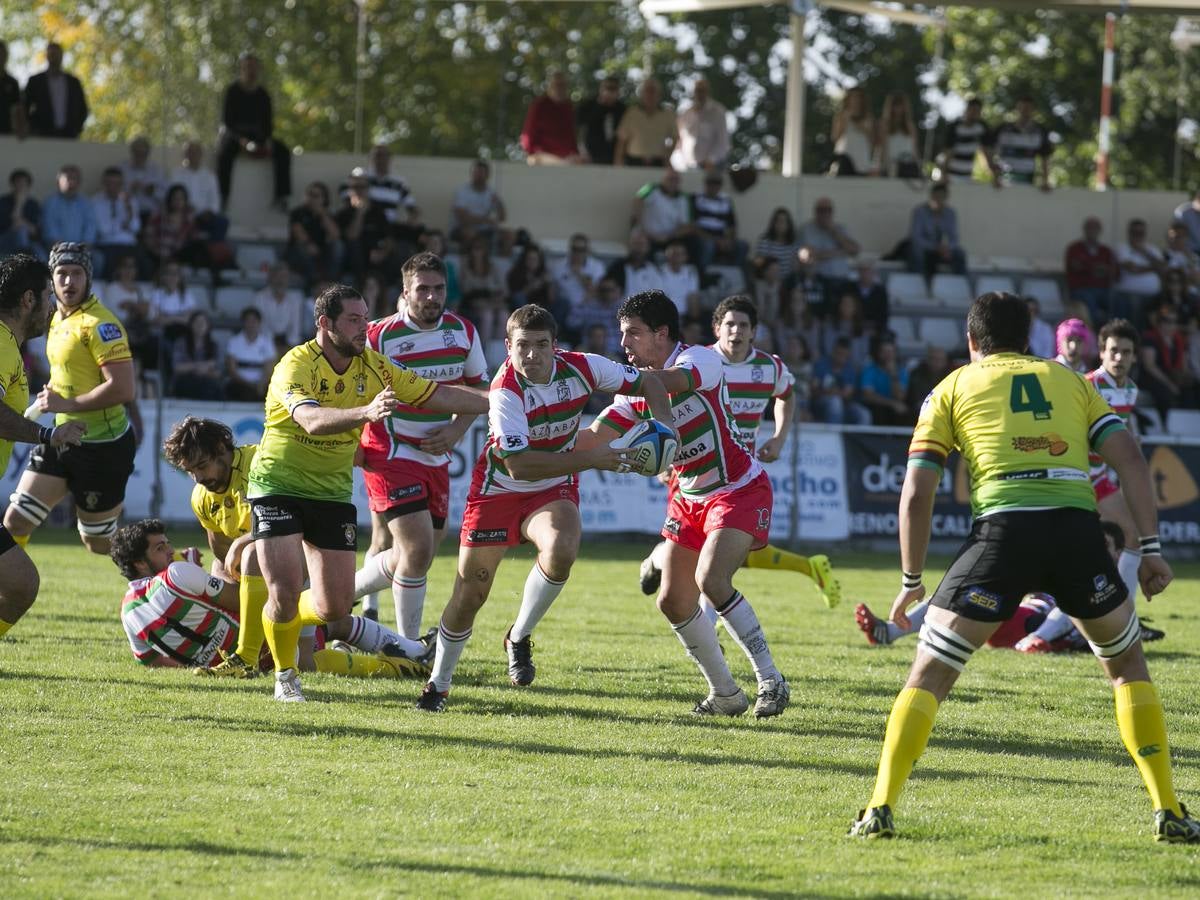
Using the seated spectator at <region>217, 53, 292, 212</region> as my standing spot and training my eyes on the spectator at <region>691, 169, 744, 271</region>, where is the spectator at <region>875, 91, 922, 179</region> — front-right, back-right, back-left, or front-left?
front-left

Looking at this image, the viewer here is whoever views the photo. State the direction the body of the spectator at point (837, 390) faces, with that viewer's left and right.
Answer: facing the viewer and to the right of the viewer

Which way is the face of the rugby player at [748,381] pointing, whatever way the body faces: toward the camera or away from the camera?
toward the camera

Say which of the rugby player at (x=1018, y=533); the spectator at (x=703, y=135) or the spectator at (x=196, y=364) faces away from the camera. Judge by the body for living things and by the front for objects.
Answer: the rugby player

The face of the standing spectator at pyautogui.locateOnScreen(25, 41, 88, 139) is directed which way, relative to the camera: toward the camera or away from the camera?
toward the camera

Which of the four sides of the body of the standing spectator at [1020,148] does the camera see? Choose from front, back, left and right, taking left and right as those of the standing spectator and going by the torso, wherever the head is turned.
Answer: front

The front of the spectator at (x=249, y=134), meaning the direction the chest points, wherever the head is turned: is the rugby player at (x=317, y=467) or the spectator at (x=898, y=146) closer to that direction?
the rugby player

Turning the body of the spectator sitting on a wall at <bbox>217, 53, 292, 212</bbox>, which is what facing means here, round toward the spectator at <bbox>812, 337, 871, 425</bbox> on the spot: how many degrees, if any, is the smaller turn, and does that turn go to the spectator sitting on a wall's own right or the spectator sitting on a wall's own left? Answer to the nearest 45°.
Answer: approximately 45° to the spectator sitting on a wall's own left

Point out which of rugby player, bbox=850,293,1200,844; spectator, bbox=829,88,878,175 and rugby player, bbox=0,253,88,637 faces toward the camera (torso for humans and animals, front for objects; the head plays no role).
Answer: the spectator

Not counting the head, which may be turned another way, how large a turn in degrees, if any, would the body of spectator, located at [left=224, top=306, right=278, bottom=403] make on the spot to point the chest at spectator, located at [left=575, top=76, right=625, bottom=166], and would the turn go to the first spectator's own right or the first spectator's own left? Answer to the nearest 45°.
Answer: approximately 135° to the first spectator's own left

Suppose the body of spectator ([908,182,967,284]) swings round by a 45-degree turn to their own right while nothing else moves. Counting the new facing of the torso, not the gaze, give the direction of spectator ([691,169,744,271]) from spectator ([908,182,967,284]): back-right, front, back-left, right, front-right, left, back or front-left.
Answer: front

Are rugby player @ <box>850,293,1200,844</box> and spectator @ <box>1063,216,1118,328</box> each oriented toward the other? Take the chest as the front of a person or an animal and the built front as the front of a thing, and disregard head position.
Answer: yes

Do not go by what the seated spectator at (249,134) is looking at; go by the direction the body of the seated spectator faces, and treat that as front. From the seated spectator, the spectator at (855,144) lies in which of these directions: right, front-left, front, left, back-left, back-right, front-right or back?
left

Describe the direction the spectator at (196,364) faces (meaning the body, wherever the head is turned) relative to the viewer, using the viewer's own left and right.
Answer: facing the viewer

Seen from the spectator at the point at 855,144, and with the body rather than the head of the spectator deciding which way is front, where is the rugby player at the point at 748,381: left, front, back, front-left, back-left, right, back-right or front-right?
front

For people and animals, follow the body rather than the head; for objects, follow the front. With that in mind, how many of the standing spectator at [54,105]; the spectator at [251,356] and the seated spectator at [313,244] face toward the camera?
3

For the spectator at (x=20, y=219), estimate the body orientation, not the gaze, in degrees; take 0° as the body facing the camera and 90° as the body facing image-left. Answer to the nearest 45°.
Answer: approximately 0°

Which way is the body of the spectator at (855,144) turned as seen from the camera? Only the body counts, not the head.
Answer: toward the camera
